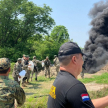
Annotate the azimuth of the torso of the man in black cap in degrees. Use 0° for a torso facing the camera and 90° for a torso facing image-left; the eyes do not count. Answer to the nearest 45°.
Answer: approximately 225°

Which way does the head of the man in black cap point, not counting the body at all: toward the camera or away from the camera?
away from the camera

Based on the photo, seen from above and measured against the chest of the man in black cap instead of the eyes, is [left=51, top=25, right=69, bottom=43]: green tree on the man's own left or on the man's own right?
on the man's own left
